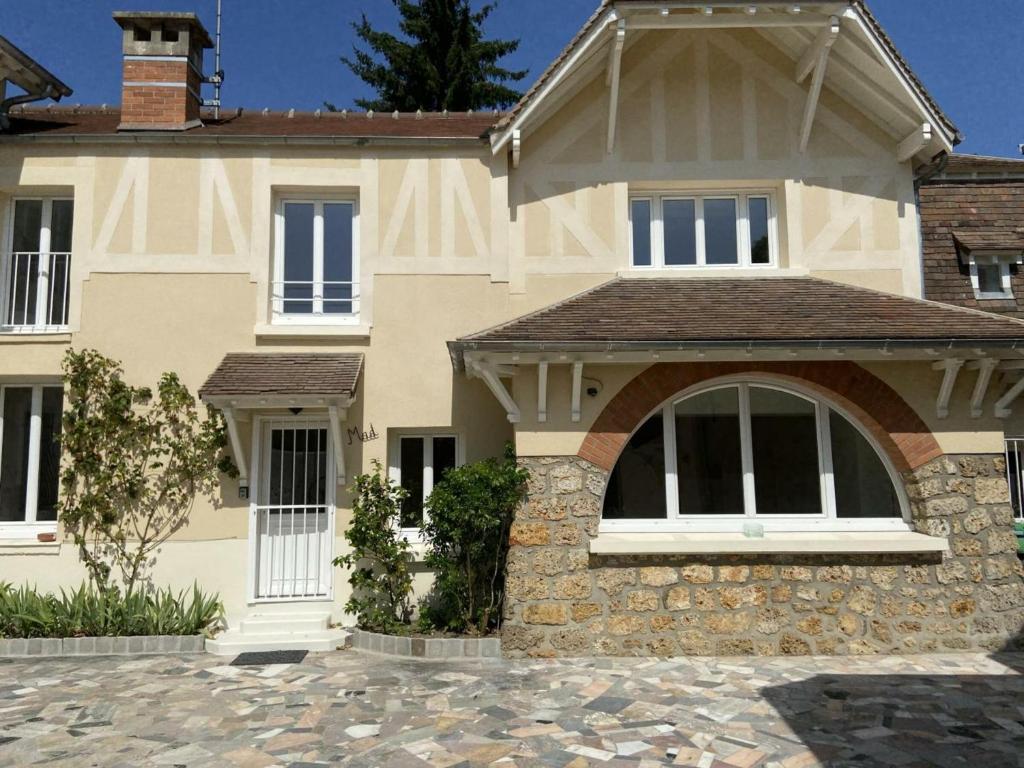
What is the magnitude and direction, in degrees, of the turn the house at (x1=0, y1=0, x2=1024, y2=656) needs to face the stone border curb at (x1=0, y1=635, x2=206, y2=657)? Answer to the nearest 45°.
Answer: approximately 90° to its right

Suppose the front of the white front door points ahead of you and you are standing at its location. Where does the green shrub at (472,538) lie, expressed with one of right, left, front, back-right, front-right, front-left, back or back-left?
front-left

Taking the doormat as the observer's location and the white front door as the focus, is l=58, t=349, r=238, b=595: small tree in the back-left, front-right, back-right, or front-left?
front-left

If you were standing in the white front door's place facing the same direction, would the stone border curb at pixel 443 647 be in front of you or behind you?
in front

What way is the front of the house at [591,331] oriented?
toward the camera

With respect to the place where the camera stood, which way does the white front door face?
facing the viewer

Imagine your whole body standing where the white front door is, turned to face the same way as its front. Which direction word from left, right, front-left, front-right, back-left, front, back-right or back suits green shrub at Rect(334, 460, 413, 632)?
front-left

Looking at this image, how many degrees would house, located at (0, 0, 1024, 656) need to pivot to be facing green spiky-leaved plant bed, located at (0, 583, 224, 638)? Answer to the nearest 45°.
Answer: approximately 90° to its right
